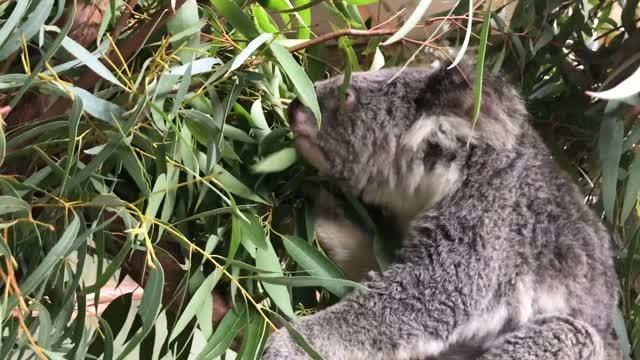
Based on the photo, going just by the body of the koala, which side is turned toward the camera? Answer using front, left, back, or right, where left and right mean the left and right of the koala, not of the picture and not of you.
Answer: left

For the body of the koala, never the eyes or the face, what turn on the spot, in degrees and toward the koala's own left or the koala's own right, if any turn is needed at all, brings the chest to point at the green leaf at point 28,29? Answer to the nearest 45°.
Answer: approximately 45° to the koala's own left

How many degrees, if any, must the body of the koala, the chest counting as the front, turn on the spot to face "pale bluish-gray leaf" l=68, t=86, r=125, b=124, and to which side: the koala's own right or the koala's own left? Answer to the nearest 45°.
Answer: approximately 45° to the koala's own left
